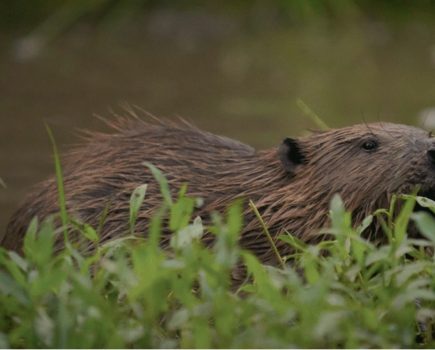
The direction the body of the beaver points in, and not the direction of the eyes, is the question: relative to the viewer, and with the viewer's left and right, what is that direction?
facing to the right of the viewer
